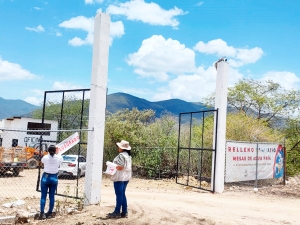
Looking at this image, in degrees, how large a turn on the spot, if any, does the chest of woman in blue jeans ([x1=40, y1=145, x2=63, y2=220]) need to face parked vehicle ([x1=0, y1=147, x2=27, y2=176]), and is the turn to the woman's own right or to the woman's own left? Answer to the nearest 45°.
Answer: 0° — they already face it

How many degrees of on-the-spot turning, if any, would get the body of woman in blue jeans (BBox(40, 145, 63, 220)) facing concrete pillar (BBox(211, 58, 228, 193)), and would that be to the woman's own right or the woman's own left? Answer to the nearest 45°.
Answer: approximately 45° to the woman's own right

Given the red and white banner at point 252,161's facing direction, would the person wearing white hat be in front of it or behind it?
in front

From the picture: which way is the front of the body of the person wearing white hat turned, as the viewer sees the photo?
to the viewer's left

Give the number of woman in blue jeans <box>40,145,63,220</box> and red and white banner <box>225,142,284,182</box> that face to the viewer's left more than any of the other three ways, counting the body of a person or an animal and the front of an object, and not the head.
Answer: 0

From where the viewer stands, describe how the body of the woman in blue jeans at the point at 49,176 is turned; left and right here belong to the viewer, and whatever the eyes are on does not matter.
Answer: facing away from the viewer

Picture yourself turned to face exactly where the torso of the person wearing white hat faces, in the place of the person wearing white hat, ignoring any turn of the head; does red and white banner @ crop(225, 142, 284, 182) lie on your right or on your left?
on your right

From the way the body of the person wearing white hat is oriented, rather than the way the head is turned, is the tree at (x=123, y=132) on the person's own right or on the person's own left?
on the person's own right

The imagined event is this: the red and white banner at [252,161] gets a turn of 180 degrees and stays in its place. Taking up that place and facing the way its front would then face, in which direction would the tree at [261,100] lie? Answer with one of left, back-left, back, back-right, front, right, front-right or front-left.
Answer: front

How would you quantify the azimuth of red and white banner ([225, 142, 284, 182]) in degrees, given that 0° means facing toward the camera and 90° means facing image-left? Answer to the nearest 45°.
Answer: approximately 0°

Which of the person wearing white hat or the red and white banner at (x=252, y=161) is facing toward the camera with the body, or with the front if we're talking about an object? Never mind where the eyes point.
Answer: the red and white banner

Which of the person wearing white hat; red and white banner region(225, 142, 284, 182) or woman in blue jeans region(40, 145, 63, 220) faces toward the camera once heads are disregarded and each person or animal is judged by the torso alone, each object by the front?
the red and white banner

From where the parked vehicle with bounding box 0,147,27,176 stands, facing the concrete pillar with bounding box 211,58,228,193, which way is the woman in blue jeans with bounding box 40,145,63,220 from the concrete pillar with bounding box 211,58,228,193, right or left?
right

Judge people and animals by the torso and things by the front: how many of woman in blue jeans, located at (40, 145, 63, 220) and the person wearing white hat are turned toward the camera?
0

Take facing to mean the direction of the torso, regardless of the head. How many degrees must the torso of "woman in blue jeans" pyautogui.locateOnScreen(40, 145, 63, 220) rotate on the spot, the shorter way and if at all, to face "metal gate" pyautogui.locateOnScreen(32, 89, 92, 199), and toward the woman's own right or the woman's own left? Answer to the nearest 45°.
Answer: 0° — they already face it
